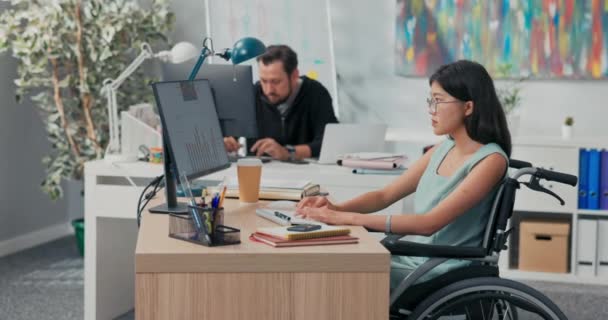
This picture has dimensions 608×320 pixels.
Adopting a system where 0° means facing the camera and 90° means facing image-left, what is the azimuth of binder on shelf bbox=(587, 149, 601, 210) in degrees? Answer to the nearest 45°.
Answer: approximately 0°

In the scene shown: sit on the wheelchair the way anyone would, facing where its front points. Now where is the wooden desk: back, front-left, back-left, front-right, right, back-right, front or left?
front-left

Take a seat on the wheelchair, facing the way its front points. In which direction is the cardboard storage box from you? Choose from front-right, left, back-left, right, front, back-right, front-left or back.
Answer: right

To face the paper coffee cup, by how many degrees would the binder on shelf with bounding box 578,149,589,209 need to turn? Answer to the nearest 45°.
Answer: approximately 45° to its right

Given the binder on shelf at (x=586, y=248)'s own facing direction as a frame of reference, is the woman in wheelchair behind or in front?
in front

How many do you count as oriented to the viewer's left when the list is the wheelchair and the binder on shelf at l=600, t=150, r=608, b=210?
1

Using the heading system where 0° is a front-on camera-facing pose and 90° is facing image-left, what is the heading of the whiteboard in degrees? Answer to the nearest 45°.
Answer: approximately 0°

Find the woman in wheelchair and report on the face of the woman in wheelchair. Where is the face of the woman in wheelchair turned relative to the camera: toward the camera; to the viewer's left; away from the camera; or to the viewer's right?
to the viewer's left
